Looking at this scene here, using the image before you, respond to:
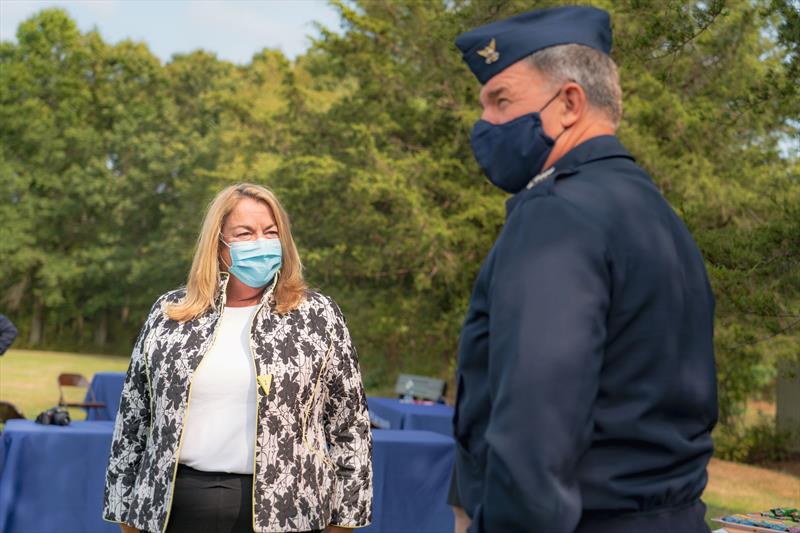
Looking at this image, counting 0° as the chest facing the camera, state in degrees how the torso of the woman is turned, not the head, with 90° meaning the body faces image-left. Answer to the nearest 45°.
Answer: approximately 0°

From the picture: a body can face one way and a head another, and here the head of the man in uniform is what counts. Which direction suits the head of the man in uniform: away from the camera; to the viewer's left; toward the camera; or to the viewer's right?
to the viewer's left

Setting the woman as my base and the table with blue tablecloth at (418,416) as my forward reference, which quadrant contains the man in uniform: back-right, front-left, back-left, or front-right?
back-right

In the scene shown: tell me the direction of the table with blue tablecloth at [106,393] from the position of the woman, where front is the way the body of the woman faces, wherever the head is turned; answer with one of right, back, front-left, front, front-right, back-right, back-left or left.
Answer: back

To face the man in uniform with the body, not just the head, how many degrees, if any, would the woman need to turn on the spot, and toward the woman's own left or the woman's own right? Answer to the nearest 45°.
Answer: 0° — they already face them

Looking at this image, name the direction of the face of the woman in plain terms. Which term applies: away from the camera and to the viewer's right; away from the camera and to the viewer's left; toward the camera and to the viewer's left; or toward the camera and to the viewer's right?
toward the camera and to the viewer's right

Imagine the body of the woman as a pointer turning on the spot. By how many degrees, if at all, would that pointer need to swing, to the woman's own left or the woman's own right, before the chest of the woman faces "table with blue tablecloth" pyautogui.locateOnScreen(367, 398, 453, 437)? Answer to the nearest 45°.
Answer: approximately 180°
